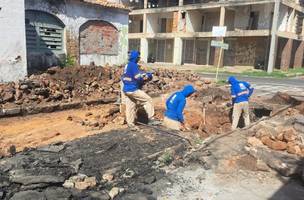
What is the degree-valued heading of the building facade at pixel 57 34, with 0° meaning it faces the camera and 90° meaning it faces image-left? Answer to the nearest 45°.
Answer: approximately 315°

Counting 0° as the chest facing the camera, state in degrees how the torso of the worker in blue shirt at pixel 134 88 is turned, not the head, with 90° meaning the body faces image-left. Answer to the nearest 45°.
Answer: approximately 270°

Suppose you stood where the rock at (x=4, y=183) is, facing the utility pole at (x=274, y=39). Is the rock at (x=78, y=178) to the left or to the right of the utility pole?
right

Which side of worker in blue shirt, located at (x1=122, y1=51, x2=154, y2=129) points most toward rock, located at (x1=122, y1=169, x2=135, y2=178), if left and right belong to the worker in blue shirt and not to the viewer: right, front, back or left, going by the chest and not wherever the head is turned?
right

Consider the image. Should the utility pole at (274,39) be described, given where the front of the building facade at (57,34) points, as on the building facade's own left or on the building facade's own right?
on the building facade's own left
